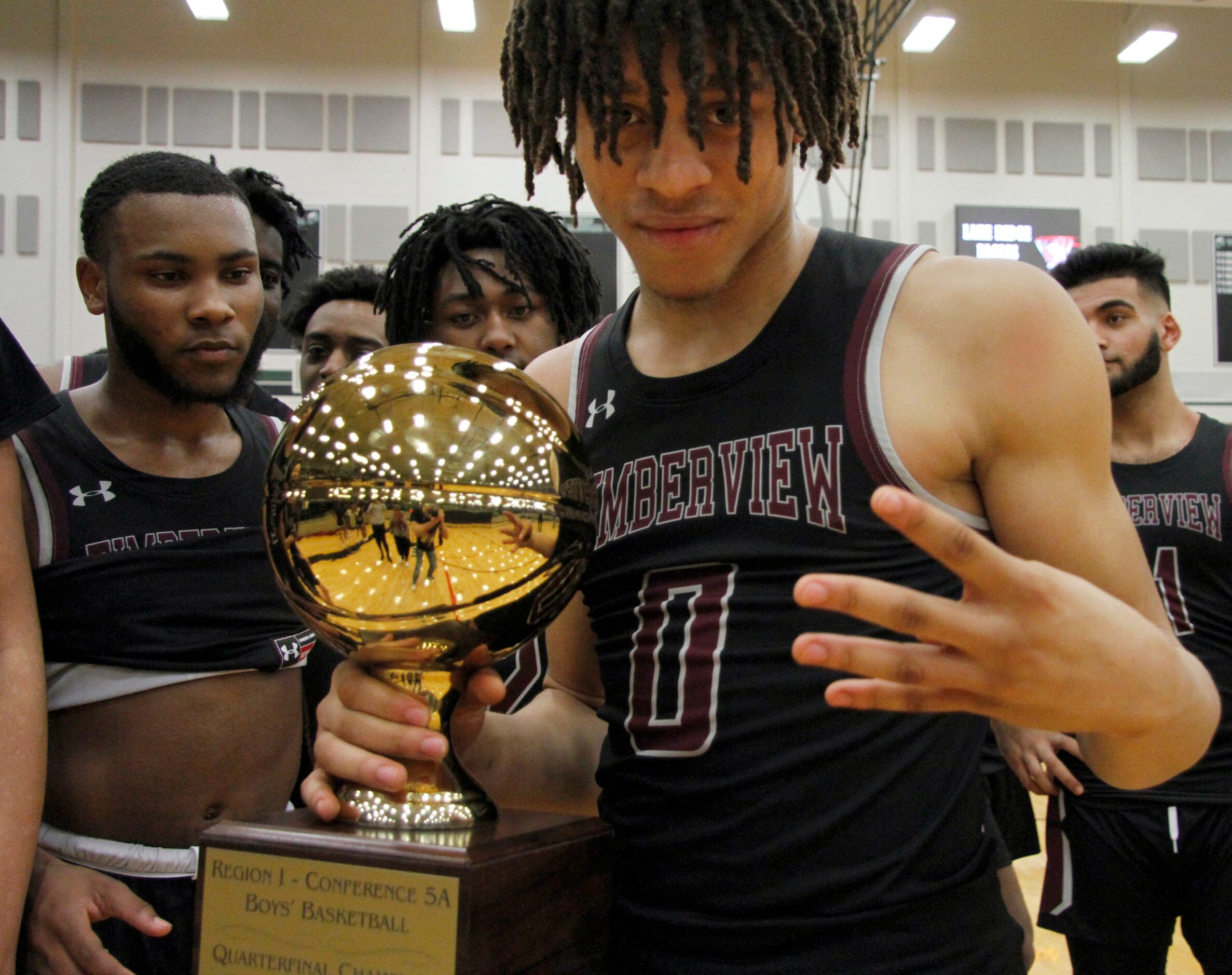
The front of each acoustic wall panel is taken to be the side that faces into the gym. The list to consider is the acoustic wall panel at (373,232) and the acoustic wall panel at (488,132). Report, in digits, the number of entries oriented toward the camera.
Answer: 2

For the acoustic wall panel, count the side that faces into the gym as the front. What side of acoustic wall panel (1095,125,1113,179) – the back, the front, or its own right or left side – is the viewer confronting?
front

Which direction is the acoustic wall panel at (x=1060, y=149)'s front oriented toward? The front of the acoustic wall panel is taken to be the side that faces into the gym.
toward the camera

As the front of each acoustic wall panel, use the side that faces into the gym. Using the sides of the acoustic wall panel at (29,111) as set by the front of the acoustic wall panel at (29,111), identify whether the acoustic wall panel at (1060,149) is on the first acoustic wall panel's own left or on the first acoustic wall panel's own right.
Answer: on the first acoustic wall panel's own left

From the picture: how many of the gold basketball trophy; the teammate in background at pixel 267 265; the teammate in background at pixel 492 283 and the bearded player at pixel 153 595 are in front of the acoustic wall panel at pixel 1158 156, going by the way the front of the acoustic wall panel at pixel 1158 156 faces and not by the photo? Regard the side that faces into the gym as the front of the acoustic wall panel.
4

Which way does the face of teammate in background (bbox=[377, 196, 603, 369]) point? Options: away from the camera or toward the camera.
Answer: toward the camera

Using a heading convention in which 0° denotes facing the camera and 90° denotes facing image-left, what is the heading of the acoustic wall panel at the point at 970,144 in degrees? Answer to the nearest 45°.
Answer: approximately 0°

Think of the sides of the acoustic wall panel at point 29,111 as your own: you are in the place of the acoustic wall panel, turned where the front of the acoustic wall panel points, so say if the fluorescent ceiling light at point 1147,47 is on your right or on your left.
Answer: on your left

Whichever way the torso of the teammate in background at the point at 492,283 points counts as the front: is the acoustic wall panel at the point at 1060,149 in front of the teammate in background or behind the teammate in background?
behind

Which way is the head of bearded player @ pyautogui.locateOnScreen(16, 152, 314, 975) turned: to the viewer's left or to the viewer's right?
to the viewer's right

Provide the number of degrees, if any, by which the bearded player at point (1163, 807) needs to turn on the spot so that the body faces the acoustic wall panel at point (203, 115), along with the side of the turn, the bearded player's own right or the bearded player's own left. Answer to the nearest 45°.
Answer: approximately 135° to the bearded player's own right

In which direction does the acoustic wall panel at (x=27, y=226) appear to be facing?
toward the camera

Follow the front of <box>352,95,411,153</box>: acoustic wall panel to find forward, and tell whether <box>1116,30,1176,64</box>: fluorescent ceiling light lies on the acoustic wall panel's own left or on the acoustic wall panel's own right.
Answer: on the acoustic wall panel's own left

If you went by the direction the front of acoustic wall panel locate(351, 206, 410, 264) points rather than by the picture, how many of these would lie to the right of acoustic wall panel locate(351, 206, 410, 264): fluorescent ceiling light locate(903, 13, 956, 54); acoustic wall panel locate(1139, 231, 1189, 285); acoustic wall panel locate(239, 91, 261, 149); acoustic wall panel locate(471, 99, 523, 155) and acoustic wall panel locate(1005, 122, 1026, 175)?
1

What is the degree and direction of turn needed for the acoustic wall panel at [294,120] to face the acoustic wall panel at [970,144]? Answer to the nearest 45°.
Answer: approximately 90° to its left

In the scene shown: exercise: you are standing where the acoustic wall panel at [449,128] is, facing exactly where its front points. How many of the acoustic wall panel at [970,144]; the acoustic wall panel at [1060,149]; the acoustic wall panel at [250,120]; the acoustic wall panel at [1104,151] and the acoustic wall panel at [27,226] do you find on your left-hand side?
3

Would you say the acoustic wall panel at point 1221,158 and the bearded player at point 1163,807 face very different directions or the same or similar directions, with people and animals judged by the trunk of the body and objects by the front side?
same or similar directions

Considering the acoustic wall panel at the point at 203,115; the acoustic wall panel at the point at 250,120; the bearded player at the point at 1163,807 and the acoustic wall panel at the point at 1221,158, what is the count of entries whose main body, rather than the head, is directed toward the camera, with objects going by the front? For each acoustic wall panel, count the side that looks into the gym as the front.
4

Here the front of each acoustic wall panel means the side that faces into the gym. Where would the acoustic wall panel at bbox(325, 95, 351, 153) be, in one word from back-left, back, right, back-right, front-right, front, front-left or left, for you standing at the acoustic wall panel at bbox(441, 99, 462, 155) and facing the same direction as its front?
right
